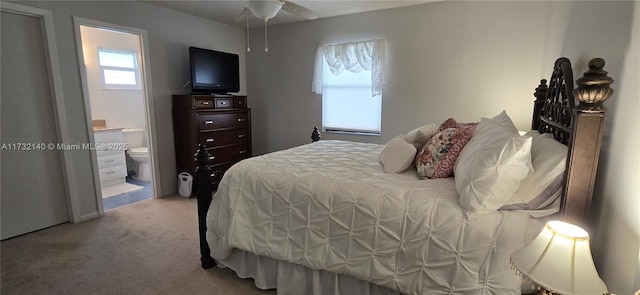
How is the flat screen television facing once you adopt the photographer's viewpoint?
facing the viewer and to the right of the viewer

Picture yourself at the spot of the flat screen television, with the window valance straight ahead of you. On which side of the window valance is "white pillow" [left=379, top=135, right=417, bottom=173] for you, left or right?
right

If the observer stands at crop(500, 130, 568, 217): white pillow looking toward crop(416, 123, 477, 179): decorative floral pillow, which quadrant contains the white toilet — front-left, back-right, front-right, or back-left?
front-left

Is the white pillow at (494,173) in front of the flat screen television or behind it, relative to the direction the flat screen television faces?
in front

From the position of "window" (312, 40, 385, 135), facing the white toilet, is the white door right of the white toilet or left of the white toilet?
left

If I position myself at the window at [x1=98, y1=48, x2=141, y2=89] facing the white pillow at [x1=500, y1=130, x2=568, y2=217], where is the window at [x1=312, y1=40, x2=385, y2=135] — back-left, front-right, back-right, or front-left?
front-left

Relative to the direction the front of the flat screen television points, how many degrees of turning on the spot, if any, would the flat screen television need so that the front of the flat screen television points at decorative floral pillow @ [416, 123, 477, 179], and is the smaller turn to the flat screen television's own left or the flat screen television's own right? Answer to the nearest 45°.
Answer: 0° — it already faces it

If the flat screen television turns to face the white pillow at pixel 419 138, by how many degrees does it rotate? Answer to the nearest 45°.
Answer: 0° — it already faces it

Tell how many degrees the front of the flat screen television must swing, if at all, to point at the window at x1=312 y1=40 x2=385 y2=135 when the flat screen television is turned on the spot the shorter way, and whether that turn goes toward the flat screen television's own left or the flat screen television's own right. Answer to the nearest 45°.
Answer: approximately 45° to the flat screen television's own left

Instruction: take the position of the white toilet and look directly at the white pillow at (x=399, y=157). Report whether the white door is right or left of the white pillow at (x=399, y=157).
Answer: right

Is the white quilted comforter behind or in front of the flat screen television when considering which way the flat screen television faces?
in front
